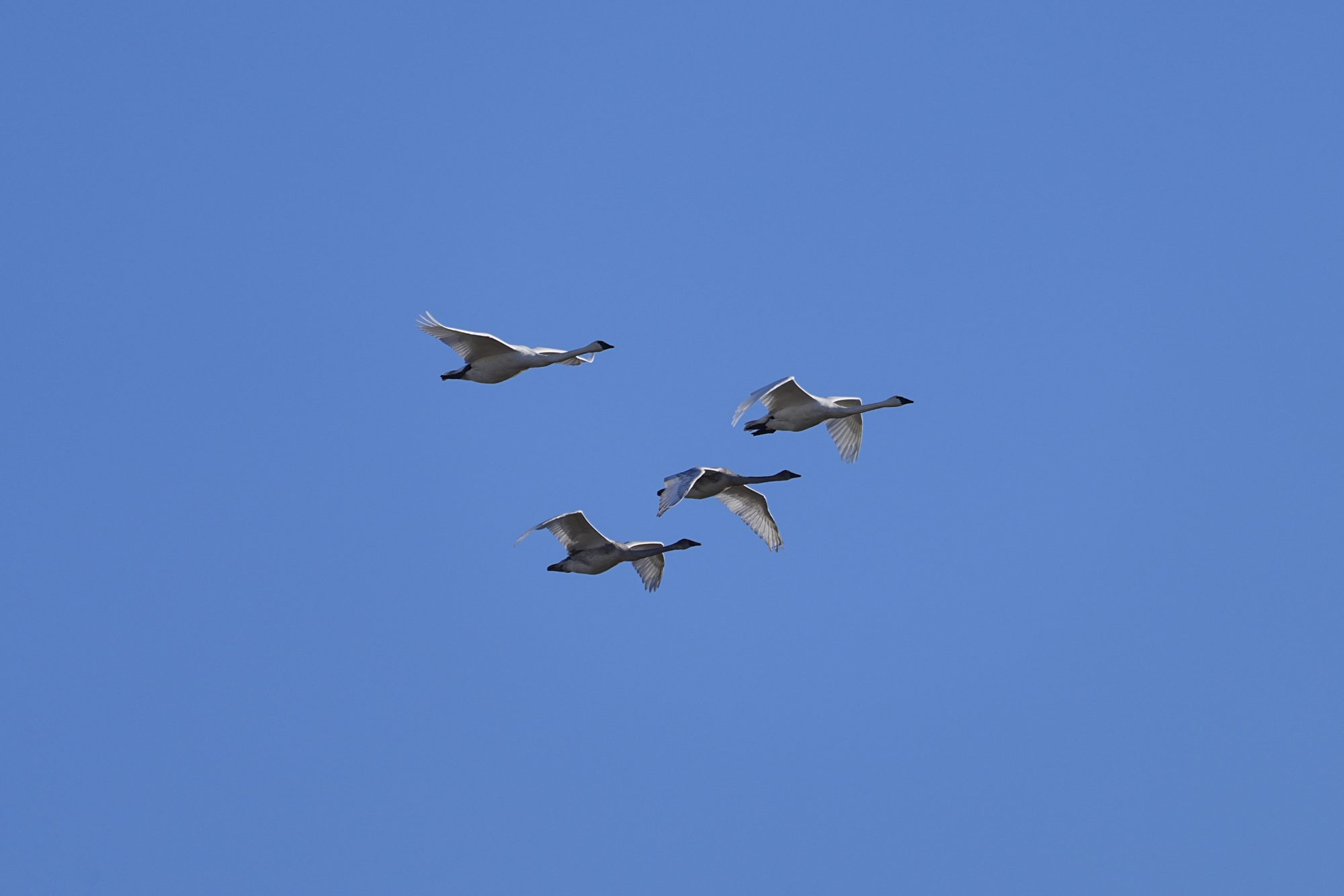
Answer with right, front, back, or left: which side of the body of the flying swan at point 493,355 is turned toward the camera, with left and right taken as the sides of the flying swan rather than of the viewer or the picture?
right

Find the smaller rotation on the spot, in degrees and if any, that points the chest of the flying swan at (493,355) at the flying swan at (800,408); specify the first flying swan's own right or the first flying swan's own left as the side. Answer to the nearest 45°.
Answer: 0° — it already faces it
